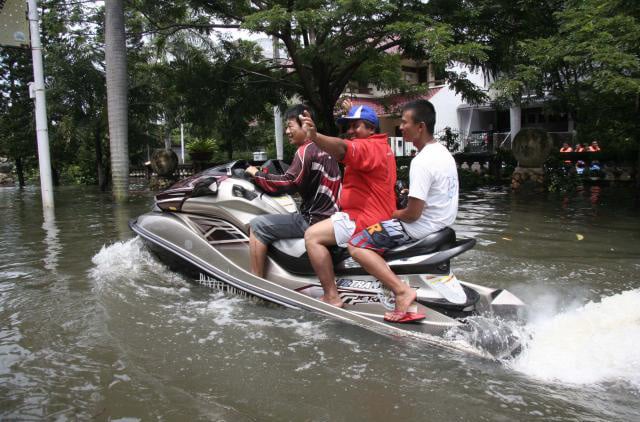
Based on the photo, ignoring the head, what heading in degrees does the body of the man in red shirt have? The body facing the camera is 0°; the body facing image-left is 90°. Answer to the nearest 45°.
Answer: approximately 90°

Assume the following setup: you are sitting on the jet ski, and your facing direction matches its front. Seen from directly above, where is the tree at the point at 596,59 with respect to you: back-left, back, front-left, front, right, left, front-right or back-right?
back-right

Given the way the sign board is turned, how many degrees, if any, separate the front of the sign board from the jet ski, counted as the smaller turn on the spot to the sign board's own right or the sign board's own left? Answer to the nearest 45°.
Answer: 0° — it already faces it

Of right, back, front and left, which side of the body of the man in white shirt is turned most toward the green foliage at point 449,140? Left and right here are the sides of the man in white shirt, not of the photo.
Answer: right

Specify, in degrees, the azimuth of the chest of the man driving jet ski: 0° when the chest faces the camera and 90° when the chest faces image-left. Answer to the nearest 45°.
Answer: approximately 90°

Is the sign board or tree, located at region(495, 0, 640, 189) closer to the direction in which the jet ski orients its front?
the sign board

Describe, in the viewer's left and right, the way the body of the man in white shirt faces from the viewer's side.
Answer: facing to the left of the viewer

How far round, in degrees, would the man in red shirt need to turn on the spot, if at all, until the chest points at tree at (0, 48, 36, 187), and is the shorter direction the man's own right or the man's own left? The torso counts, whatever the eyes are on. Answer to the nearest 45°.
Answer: approximately 45° to the man's own right

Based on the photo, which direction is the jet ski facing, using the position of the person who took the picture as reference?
facing to the left of the viewer
